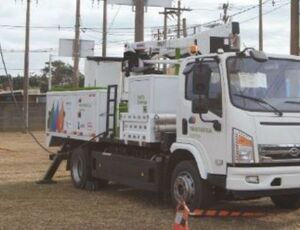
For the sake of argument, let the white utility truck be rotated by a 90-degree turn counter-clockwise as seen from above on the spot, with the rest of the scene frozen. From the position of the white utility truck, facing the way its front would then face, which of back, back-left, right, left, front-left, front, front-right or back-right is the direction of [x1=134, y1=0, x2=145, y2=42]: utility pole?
front-left

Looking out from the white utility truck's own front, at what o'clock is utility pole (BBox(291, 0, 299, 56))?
The utility pole is roughly at 8 o'clock from the white utility truck.

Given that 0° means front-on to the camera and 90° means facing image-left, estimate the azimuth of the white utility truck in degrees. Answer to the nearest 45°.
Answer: approximately 315°
